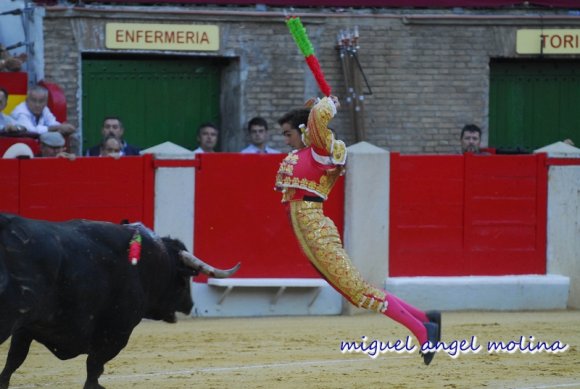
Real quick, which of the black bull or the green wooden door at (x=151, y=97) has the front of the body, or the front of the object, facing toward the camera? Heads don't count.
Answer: the green wooden door

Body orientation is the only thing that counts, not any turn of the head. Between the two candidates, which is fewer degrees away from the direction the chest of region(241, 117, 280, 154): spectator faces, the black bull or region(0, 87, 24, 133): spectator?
the black bull

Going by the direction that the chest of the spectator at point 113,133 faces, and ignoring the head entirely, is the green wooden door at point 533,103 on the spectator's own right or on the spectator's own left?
on the spectator's own left

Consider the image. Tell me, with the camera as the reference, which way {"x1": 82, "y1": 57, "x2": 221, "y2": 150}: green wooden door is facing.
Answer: facing the viewer

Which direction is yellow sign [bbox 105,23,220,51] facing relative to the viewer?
toward the camera

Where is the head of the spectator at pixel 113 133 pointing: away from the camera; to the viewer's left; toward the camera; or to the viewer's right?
toward the camera

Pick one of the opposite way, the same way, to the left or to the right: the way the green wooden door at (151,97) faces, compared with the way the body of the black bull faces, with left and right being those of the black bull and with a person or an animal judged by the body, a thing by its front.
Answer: to the right

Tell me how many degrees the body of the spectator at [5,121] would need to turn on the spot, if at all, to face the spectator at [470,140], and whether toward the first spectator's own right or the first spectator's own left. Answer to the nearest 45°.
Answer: approximately 90° to the first spectator's own left

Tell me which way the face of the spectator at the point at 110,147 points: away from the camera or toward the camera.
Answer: toward the camera

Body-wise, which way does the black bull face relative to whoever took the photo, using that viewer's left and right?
facing to the right of the viewer

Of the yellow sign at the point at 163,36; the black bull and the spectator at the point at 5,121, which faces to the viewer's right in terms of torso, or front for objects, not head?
the black bull

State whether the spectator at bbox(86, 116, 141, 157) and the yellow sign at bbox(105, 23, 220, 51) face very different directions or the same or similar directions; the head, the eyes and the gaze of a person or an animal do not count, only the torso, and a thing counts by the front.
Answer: same or similar directions

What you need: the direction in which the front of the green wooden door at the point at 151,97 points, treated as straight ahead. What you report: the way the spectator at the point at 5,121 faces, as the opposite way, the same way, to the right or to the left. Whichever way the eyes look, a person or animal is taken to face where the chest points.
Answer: the same way

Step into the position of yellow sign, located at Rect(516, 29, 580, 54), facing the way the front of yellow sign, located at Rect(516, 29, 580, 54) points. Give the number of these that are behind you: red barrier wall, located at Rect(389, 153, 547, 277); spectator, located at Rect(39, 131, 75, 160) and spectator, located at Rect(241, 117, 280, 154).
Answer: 0

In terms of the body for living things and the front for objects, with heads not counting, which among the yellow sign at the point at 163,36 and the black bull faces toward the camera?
the yellow sign

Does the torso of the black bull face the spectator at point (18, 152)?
no

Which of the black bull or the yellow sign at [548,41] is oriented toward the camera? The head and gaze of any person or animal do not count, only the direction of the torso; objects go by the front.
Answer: the yellow sign

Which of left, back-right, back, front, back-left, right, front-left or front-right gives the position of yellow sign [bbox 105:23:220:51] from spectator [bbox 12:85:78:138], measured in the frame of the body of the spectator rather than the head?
left
